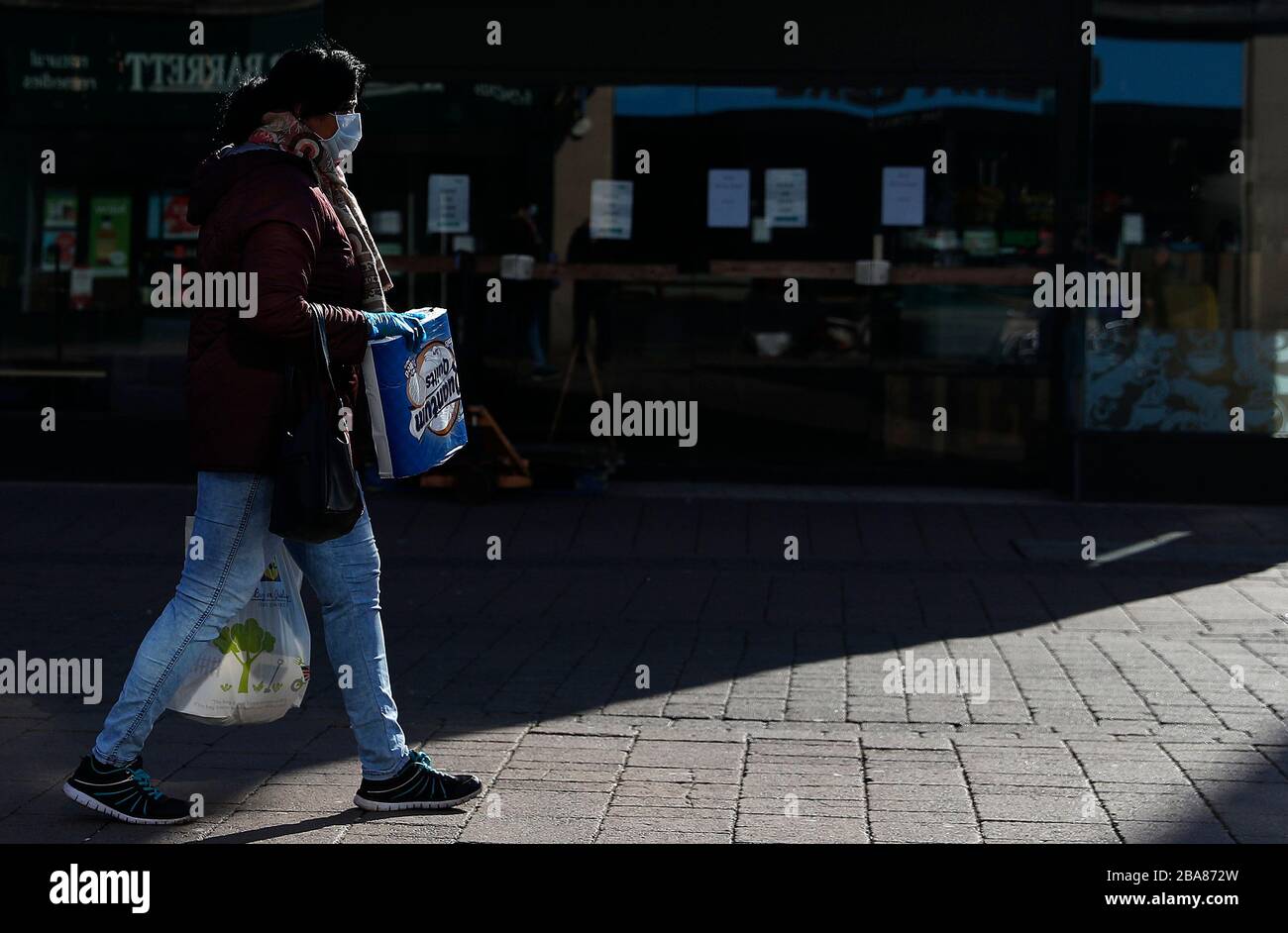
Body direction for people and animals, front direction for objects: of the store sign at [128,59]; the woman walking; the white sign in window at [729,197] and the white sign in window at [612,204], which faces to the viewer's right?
the woman walking

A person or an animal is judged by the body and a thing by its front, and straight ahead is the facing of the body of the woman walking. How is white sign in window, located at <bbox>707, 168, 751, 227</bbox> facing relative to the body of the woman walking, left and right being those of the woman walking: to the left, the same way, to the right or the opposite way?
to the right

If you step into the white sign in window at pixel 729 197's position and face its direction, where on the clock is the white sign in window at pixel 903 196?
the white sign in window at pixel 903 196 is roughly at 9 o'clock from the white sign in window at pixel 729 197.

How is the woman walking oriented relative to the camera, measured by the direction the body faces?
to the viewer's right

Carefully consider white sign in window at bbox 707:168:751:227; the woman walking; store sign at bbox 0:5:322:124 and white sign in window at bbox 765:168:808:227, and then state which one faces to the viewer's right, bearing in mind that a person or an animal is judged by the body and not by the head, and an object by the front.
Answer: the woman walking

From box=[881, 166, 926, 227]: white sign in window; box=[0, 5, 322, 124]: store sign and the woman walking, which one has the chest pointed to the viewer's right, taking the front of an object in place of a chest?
the woman walking

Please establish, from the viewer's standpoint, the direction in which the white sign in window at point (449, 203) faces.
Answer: facing the viewer

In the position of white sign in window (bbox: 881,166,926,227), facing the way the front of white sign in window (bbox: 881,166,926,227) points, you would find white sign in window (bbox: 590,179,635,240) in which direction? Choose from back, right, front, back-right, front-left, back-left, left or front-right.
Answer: right

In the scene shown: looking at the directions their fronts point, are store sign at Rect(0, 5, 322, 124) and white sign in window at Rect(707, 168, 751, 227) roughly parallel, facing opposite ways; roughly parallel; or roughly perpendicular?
roughly parallel

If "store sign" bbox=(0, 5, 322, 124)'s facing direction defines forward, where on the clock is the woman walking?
The woman walking is roughly at 12 o'clock from the store sign.

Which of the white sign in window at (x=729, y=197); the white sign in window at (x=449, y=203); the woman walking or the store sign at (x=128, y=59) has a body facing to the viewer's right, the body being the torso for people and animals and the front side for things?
the woman walking

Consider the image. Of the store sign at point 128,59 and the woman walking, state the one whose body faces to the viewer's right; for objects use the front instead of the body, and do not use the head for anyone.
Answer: the woman walking

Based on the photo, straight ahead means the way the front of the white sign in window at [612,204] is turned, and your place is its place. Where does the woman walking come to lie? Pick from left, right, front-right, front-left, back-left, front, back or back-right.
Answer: front

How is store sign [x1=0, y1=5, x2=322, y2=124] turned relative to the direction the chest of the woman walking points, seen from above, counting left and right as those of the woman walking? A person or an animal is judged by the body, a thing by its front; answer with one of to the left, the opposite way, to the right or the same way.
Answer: to the right

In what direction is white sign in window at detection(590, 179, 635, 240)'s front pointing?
toward the camera
